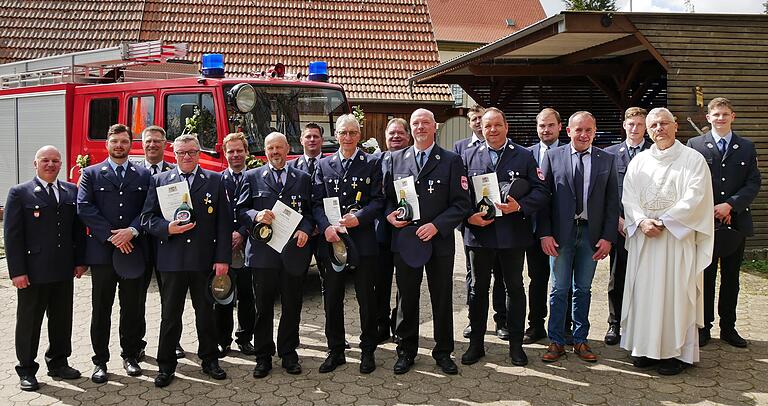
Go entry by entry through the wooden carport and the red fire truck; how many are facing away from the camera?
0

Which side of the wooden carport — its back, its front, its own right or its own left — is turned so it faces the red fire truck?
front

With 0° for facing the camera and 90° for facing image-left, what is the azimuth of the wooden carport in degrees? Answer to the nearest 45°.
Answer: approximately 45°

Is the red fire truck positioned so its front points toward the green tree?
no

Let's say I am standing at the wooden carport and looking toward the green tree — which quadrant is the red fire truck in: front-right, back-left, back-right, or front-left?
back-left

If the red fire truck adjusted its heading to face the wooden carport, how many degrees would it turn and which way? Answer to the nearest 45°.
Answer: approximately 45° to its left

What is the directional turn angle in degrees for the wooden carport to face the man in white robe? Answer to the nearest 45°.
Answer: approximately 45° to its left

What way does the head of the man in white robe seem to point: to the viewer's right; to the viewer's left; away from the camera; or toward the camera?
toward the camera

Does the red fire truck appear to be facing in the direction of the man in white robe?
yes

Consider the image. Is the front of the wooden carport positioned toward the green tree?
no
